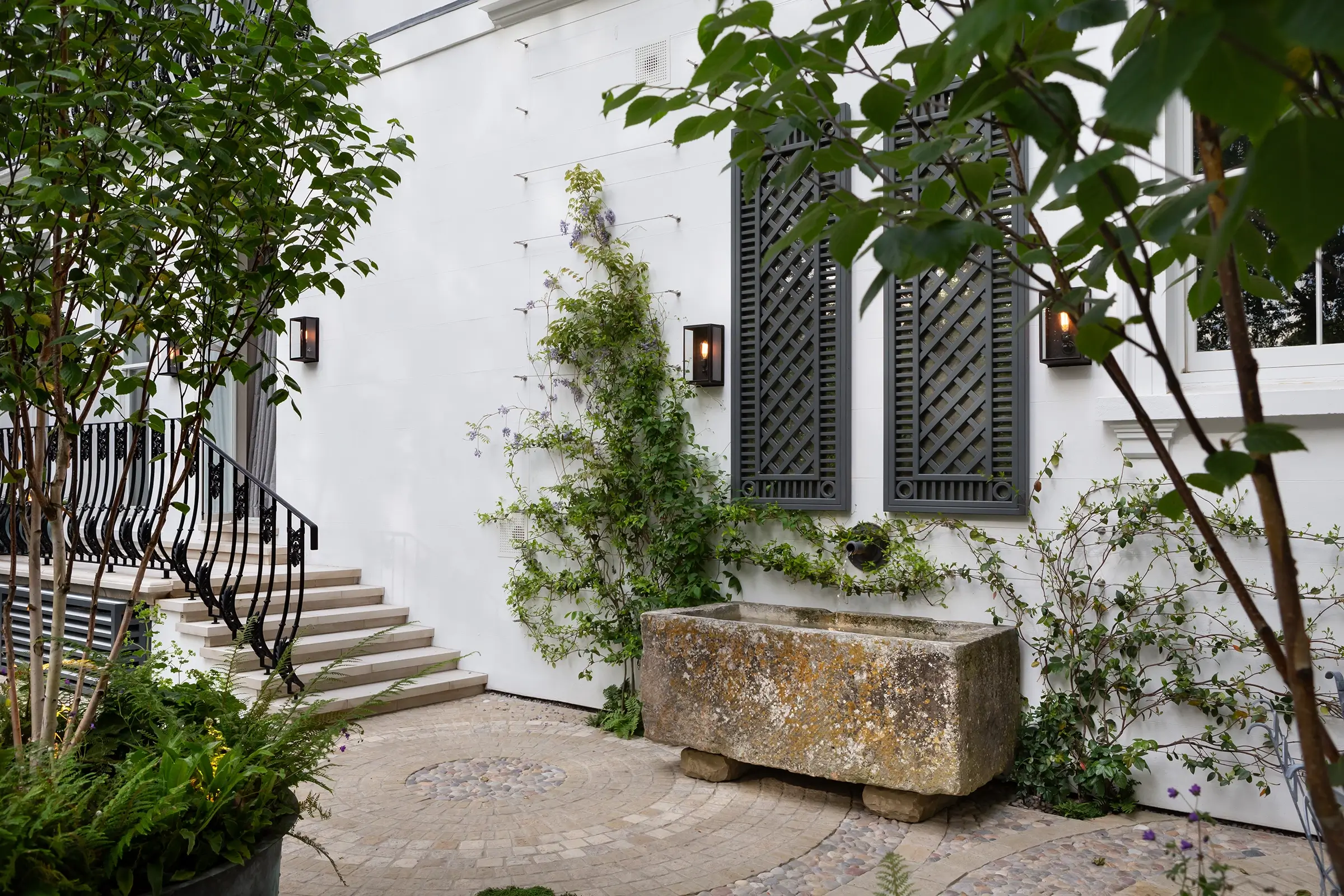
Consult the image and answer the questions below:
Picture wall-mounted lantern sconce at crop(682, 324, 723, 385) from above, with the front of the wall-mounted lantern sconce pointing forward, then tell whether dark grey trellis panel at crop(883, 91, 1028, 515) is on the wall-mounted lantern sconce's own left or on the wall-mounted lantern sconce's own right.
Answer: on the wall-mounted lantern sconce's own left

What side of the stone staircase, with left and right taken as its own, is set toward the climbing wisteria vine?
front

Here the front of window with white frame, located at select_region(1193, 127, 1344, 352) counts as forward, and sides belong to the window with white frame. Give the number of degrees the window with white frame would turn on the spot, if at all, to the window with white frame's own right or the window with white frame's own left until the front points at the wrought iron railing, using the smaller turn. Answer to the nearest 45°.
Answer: approximately 90° to the window with white frame's own right

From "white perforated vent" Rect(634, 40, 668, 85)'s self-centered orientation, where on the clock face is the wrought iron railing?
The wrought iron railing is roughly at 2 o'clock from the white perforated vent.

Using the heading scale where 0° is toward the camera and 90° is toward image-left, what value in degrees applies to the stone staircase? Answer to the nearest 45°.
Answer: approximately 315°

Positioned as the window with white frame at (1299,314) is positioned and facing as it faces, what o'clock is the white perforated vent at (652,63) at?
The white perforated vent is roughly at 3 o'clock from the window with white frame.

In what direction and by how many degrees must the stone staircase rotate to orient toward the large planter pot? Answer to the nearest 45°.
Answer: approximately 45° to its right

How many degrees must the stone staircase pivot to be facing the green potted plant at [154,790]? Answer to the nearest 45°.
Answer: approximately 45° to its right

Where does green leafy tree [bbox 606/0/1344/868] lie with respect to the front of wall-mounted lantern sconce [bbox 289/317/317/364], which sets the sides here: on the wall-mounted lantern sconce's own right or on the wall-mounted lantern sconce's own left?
on the wall-mounted lantern sconce's own left

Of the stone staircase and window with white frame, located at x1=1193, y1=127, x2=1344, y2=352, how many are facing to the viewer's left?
0

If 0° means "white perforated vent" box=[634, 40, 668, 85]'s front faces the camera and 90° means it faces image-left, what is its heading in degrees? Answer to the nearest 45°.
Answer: approximately 45°

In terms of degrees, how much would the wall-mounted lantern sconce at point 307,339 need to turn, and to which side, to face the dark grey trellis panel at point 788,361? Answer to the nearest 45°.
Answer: approximately 90° to its left

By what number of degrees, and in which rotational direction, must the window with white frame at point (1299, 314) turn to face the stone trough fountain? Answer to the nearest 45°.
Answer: approximately 45° to its right

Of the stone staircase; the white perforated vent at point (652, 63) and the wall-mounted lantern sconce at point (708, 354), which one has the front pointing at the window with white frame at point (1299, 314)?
the stone staircase
